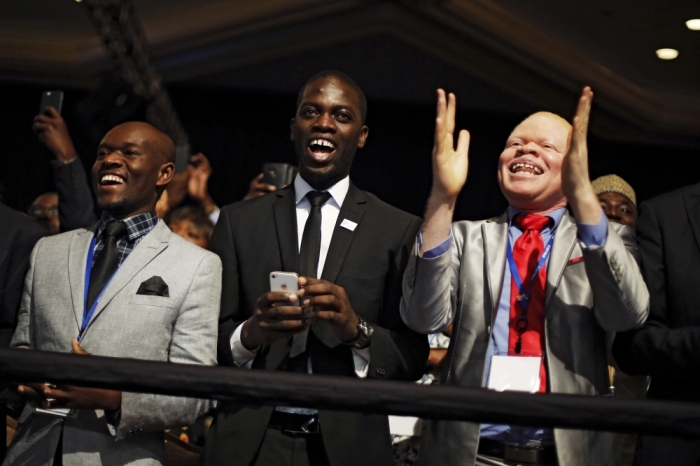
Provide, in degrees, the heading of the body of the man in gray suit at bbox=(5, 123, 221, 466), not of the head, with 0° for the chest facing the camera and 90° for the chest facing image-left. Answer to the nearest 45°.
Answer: approximately 45°

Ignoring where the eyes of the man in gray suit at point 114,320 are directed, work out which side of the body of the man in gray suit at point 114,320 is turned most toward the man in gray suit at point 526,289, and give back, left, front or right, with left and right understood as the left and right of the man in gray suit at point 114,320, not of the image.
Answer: left

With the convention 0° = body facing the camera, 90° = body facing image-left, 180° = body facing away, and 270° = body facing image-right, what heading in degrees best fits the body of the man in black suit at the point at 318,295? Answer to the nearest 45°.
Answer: approximately 0°

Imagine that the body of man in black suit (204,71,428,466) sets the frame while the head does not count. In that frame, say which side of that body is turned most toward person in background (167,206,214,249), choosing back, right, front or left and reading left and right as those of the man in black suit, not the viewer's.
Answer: back

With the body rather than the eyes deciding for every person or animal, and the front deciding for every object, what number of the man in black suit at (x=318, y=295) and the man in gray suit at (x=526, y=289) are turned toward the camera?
2

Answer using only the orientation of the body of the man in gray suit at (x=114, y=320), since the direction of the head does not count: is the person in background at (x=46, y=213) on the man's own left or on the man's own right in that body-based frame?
on the man's own right

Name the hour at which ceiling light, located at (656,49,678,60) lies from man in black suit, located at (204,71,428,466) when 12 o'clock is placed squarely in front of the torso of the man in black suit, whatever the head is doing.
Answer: The ceiling light is roughly at 7 o'clock from the man in black suit.

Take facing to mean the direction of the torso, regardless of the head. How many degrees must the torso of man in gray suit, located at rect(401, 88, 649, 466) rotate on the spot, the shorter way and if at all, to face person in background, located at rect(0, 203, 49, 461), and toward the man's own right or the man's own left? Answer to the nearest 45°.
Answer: approximately 90° to the man's own right

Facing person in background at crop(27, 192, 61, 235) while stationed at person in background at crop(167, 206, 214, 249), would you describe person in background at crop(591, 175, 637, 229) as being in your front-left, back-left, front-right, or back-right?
back-right
